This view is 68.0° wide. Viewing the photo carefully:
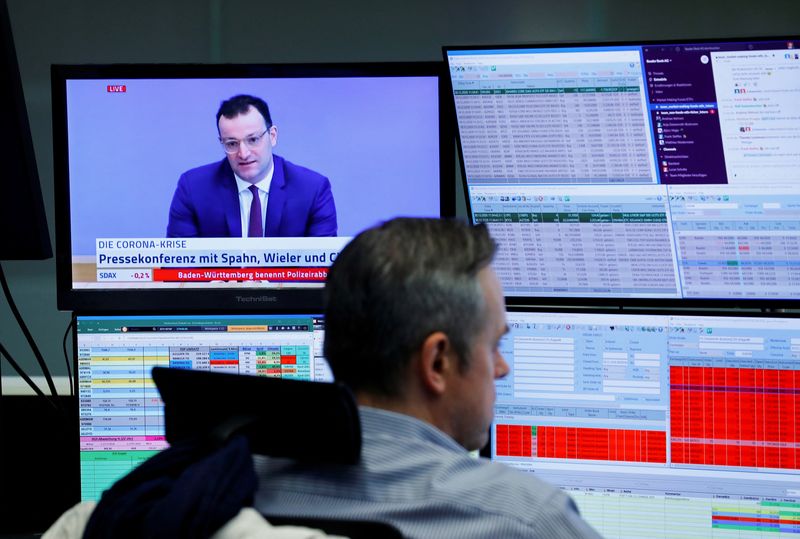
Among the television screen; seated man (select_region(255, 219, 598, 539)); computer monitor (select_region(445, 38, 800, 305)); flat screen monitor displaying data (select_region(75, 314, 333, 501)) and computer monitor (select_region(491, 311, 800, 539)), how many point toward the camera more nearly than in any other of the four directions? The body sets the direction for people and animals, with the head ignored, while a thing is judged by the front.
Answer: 4

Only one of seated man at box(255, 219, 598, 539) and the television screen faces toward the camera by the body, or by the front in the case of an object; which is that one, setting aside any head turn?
the television screen

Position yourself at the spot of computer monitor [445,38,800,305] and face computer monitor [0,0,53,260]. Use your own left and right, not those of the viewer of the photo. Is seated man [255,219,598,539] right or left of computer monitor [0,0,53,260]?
left

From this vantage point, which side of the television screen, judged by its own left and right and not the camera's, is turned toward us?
front

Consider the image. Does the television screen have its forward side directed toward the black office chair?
yes

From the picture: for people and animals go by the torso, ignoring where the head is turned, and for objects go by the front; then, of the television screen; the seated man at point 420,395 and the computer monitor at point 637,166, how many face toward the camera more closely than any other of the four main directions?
2

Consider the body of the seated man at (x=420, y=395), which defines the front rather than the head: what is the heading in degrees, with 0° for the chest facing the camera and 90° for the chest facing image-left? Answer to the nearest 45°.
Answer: approximately 225°

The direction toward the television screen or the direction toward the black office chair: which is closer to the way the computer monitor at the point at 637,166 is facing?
the black office chair

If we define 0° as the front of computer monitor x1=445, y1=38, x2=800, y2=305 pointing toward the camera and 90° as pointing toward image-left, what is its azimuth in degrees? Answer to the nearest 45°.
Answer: approximately 0°

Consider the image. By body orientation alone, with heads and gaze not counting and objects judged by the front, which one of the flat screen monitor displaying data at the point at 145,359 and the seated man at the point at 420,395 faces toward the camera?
the flat screen monitor displaying data

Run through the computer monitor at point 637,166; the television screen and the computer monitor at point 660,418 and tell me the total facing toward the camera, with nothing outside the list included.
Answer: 3

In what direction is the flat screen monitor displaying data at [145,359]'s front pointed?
toward the camera
